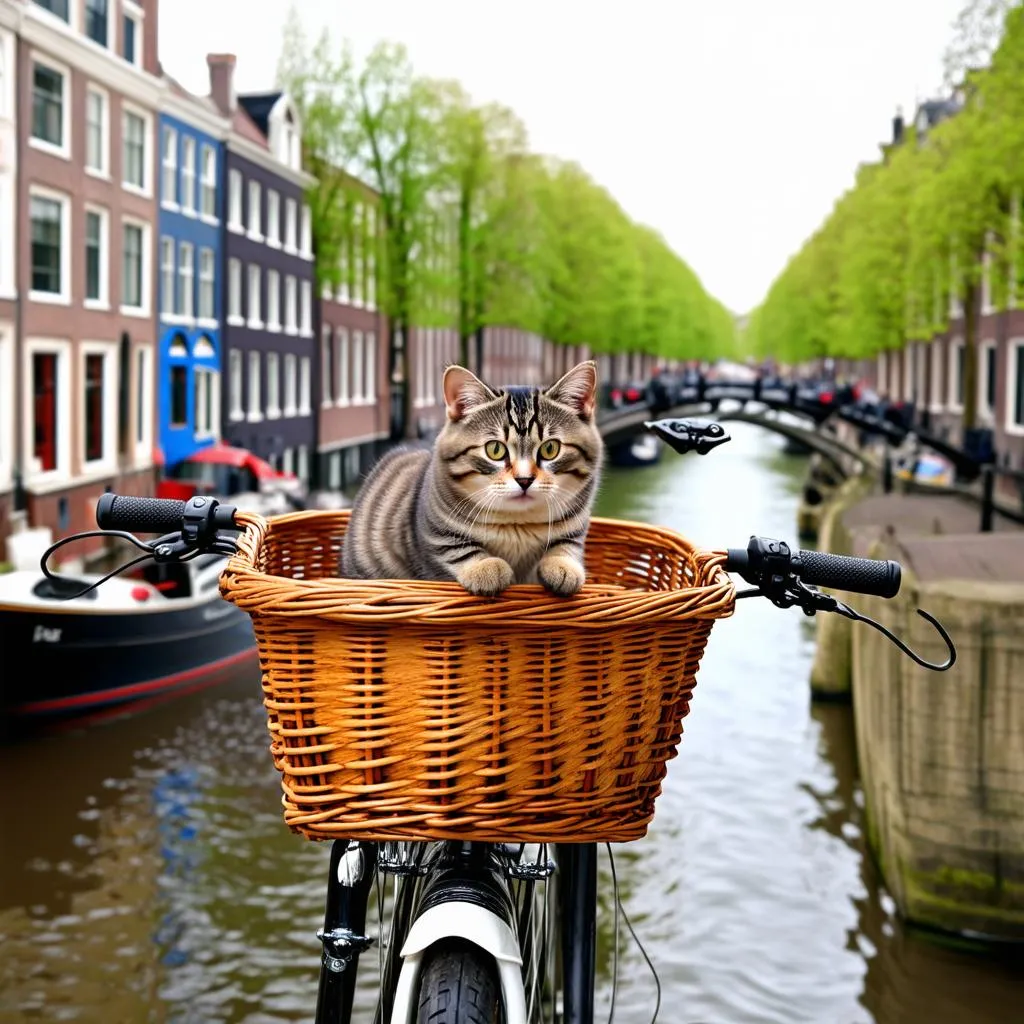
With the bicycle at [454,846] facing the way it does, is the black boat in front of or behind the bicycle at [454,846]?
behind

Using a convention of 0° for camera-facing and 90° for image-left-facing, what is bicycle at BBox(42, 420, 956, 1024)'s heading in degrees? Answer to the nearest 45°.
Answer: approximately 0°

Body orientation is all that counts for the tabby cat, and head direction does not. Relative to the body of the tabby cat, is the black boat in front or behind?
behind
